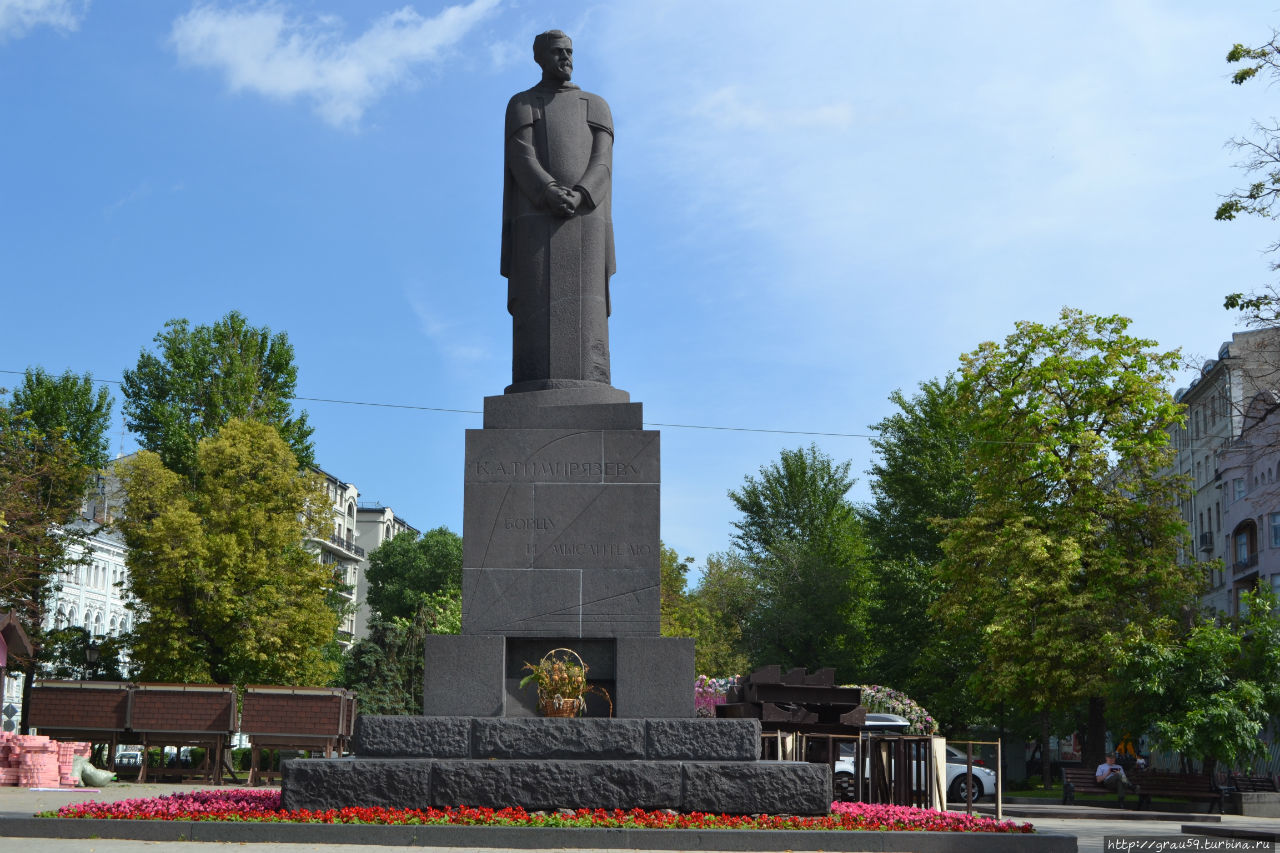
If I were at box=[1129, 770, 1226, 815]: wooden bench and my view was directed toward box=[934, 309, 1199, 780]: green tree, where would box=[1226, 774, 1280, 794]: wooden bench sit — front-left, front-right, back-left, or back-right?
front-right

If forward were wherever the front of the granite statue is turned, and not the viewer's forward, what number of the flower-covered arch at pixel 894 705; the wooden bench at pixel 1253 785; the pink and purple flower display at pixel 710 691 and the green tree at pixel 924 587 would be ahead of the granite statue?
0

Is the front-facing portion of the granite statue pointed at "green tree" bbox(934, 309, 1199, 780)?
no

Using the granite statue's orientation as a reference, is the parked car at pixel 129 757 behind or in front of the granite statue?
behind

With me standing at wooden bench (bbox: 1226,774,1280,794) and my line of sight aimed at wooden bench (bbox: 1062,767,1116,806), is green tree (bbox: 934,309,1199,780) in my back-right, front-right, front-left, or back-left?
front-right

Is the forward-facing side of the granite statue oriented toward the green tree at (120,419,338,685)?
no

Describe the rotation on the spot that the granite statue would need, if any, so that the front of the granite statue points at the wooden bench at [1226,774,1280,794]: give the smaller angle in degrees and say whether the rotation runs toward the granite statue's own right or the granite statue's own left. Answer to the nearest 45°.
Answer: approximately 135° to the granite statue's own left

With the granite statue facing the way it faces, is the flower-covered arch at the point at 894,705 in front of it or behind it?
behind

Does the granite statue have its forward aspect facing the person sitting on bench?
no

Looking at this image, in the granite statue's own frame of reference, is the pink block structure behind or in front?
behind

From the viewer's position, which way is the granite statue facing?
facing the viewer
